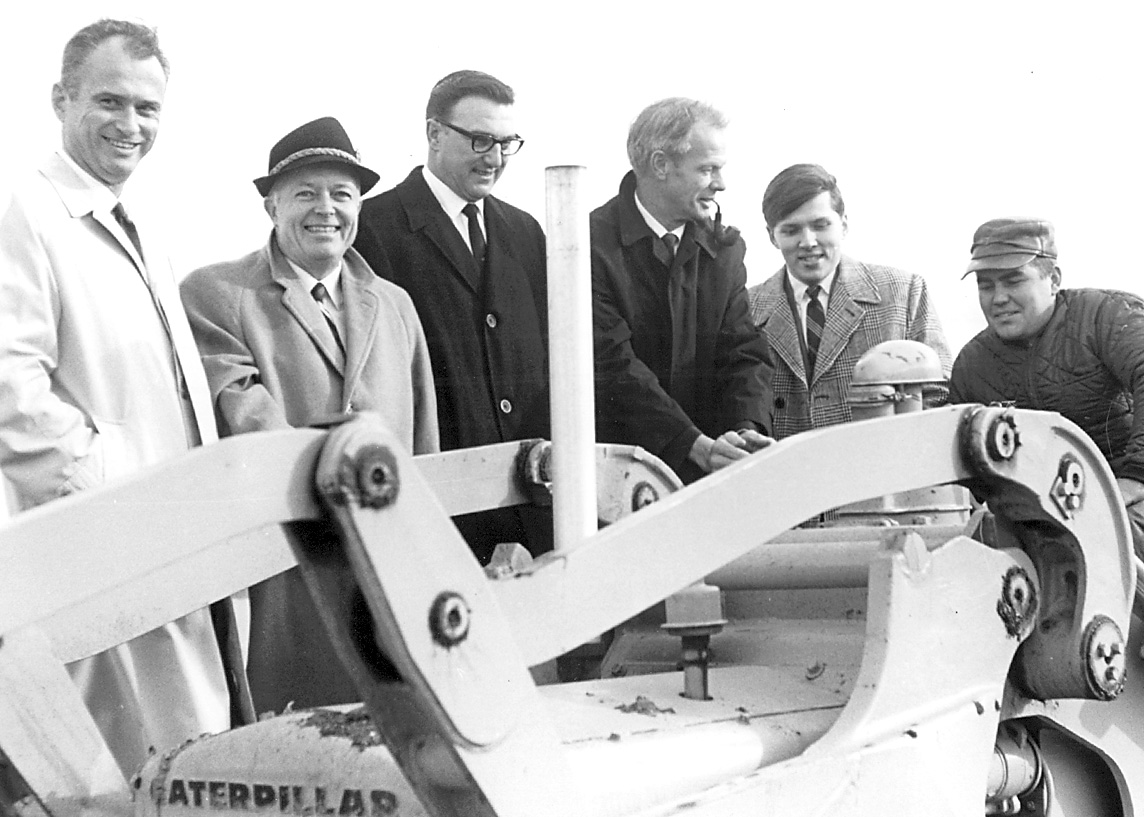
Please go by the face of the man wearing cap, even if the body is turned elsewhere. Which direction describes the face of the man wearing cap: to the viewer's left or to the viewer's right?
to the viewer's left

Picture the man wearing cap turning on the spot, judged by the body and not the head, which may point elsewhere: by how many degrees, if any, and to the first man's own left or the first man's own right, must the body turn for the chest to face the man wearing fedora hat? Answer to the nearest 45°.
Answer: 0° — they already face them

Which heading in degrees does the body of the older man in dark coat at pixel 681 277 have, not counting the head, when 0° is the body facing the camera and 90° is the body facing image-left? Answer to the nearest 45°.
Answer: approximately 315°

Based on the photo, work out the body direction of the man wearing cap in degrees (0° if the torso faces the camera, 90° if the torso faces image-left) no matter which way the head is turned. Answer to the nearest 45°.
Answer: approximately 45°

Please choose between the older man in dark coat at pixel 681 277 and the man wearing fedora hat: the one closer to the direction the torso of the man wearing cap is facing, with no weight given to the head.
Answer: the man wearing fedora hat

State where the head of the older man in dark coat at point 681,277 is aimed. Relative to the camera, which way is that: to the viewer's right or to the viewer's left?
to the viewer's right

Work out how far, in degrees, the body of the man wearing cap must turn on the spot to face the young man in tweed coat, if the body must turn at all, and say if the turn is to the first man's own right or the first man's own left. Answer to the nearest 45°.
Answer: approximately 90° to the first man's own right

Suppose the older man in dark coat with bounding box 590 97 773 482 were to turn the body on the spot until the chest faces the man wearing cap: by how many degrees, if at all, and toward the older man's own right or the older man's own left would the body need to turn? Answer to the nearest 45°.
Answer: approximately 45° to the older man's own left

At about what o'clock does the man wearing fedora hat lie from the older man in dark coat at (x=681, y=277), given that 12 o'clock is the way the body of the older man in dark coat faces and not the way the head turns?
The man wearing fedora hat is roughly at 3 o'clock from the older man in dark coat.
